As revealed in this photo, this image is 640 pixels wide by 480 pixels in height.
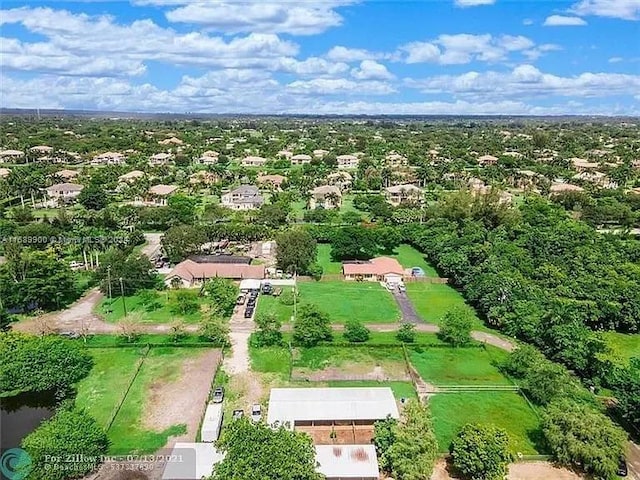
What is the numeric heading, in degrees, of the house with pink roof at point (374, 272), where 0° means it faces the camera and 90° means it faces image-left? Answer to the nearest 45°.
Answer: approximately 0°

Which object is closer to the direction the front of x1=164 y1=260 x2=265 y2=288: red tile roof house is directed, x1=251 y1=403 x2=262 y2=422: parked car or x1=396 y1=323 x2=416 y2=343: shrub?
the parked car

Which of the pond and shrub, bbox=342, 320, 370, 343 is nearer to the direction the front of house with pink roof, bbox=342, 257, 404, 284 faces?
the shrub

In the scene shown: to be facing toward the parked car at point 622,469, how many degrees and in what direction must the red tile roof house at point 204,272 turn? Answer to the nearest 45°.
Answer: approximately 45° to its left

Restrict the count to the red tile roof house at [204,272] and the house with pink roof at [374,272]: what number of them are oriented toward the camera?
2

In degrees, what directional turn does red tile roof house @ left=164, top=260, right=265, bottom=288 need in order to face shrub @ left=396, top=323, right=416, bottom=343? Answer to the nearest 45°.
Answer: approximately 45° to its left

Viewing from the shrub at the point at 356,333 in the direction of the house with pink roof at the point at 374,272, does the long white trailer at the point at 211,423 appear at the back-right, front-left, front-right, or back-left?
back-left

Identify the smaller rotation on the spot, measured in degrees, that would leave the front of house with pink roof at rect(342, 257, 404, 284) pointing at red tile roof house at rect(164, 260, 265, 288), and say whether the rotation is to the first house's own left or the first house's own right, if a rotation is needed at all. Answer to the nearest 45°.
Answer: approximately 90° to the first house's own right

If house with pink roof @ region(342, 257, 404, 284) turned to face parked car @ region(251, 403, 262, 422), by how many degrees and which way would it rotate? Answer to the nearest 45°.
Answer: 0° — it already faces it

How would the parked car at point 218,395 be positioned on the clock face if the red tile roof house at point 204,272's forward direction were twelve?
The parked car is roughly at 12 o'clock from the red tile roof house.

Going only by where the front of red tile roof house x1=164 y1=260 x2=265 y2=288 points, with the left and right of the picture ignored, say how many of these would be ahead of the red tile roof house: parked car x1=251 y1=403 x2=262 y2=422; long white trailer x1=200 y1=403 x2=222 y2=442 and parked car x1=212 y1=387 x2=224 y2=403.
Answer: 3

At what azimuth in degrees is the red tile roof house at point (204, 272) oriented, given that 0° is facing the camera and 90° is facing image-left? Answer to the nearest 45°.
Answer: approximately 0°
